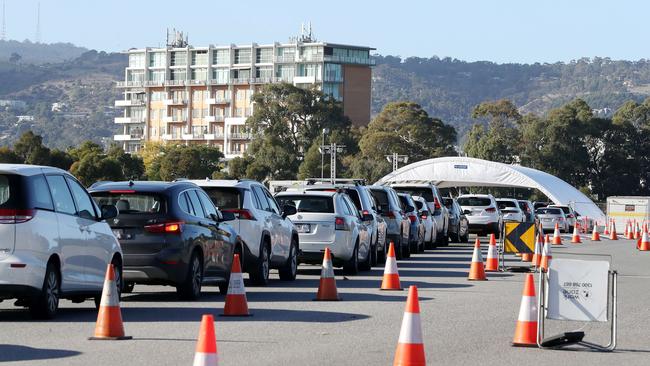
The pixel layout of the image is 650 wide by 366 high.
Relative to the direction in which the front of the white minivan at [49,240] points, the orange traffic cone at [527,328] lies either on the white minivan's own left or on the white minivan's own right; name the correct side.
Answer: on the white minivan's own right

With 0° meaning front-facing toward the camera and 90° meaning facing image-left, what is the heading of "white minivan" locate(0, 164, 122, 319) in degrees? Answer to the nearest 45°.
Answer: approximately 225°

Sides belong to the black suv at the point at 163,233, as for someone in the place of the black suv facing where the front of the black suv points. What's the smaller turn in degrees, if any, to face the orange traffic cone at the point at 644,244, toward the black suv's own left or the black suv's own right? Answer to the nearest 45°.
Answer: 0° — it already faces it

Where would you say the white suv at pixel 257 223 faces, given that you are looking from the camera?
facing away from the viewer and to the right of the viewer

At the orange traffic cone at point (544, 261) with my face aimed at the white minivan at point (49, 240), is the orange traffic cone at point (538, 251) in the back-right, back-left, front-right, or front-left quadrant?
back-right

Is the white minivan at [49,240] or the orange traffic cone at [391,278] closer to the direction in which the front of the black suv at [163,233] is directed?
the orange traffic cone
